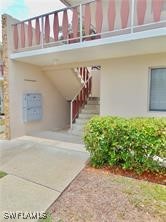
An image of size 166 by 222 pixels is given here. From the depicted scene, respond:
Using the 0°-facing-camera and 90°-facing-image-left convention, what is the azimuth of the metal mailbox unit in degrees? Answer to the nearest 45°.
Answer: approximately 315°

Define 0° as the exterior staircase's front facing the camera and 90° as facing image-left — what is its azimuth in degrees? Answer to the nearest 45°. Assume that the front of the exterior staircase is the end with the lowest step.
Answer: approximately 45°

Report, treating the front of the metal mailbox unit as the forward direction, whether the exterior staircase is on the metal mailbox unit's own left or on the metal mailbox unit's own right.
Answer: on the metal mailbox unit's own left

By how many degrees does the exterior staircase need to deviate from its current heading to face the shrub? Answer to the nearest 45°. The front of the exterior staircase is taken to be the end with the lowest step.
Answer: approximately 45° to its left
